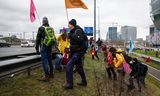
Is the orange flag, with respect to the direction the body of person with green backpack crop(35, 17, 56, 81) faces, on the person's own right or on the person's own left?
on the person's own right

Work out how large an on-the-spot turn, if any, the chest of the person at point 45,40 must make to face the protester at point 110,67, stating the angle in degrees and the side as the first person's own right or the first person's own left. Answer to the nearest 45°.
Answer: approximately 90° to the first person's own right

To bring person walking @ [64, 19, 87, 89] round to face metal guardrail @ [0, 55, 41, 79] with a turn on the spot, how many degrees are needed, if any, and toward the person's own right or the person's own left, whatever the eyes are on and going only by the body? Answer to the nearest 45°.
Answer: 0° — they already face it

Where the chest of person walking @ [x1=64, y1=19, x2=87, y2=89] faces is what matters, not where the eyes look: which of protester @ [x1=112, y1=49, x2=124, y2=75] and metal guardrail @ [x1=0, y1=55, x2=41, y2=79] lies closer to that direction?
the metal guardrail

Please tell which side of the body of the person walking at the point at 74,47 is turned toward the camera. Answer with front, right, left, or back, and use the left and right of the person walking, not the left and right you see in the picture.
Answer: left

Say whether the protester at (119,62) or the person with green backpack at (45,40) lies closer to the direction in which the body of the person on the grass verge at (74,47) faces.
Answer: the person with green backpack
